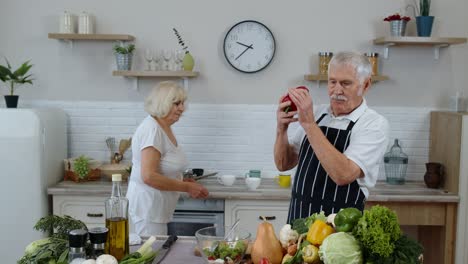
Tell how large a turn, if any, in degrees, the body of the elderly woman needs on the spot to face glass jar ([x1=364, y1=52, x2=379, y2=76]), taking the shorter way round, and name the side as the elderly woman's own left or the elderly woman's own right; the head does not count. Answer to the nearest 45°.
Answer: approximately 45° to the elderly woman's own left

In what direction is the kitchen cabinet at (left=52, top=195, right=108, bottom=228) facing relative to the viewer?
toward the camera

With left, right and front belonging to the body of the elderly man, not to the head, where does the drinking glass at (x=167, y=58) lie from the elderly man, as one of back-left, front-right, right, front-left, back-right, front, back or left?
right

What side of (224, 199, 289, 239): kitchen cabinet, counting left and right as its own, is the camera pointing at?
front

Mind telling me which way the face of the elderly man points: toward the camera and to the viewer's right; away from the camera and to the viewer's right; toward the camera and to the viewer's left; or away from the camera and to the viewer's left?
toward the camera and to the viewer's left

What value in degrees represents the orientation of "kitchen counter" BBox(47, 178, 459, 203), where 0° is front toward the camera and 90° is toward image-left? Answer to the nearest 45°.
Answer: approximately 0°

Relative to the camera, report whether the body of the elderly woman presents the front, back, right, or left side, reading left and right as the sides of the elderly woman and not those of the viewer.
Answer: right

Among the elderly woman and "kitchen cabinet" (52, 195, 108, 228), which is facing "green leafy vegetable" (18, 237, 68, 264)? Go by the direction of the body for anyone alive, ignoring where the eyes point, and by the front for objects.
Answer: the kitchen cabinet

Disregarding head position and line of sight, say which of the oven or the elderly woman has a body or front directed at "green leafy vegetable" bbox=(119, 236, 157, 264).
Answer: the oven

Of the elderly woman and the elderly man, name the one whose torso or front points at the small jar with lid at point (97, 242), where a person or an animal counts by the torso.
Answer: the elderly man

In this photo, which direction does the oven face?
toward the camera

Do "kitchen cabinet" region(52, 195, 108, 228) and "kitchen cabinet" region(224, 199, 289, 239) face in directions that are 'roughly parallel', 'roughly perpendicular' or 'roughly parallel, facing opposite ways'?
roughly parallel

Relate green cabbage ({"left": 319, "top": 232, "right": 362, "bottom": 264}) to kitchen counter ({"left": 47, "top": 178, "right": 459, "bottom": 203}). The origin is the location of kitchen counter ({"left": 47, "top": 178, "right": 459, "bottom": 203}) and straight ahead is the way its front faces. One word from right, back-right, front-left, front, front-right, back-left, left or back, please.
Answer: front
